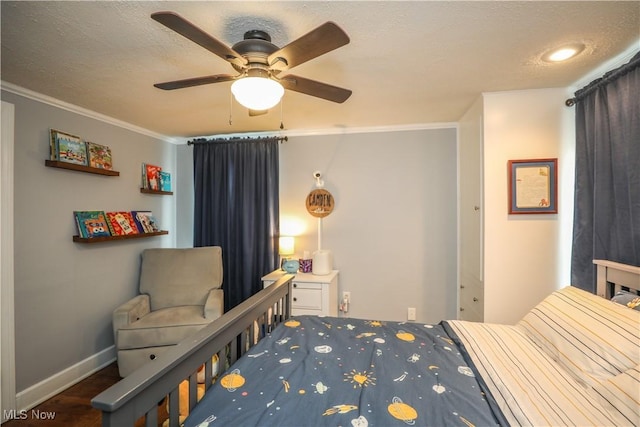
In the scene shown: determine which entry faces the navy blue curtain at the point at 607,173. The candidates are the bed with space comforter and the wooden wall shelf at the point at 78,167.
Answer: the wooden wall shelf

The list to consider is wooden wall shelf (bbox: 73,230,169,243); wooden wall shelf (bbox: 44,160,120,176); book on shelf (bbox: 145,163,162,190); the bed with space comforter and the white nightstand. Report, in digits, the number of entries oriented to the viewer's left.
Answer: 1

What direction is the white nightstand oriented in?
toward the camera

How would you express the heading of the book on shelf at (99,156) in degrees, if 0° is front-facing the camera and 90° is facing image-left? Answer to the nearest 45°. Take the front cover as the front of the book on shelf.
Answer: approximately 315°

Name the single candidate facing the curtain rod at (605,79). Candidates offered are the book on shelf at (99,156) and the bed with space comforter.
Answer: the book on shelf

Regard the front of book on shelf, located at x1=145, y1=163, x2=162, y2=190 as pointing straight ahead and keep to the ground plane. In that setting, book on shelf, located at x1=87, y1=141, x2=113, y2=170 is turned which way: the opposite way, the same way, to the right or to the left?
the same way

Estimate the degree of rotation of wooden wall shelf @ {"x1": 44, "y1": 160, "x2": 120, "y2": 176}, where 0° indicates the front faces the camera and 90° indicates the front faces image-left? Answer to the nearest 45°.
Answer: approximately 315°

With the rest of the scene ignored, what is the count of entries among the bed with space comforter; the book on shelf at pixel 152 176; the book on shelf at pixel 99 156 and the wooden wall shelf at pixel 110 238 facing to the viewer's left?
1

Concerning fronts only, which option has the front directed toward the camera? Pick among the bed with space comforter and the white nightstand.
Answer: the white nightstand

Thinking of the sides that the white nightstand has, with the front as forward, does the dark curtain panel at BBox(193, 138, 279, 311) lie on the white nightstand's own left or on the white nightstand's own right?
on the white nightstand's own right

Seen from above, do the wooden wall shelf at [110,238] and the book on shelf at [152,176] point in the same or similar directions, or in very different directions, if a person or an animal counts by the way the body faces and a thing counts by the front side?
same or similar directions

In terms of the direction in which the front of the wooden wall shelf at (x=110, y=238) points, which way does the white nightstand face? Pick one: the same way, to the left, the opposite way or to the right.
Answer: to the right

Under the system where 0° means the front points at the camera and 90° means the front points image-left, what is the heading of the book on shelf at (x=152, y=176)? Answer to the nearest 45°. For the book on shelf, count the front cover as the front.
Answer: approximately 315°

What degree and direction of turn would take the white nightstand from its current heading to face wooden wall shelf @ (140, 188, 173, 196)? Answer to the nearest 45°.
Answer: approximately 90° to its right

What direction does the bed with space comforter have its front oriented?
to the viewer's left

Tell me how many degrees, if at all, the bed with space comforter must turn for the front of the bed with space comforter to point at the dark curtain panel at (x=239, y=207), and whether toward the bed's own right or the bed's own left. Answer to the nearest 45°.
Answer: approximately 45° to the bed's own right
